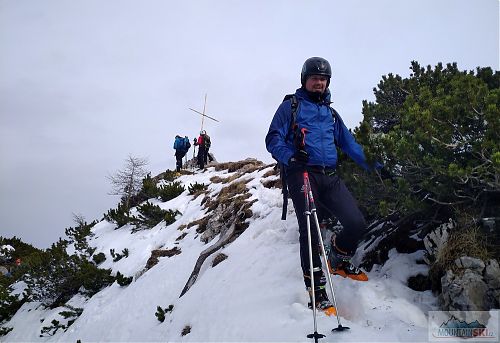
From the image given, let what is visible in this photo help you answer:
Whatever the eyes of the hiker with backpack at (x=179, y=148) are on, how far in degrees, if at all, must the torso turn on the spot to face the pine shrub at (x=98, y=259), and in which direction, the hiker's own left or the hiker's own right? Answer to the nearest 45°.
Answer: approximately 180°

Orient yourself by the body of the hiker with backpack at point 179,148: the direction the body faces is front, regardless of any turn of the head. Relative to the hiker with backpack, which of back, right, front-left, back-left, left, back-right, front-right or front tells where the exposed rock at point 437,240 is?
back

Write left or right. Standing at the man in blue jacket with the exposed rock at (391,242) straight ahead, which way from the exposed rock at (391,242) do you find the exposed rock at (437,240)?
right

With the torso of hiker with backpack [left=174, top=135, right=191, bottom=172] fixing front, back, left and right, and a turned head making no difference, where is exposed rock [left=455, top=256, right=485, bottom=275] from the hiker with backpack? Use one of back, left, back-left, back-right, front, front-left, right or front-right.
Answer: back

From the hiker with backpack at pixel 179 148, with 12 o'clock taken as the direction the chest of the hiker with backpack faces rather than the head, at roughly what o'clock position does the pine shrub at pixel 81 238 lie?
The pine shrub is roughly at 7 o'clock from the hiker with backpack.

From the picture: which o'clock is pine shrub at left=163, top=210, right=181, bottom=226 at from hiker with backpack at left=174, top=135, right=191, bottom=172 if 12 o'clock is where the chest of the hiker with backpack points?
The pine shrub is roughly at 6 o'clock from the hiker with backpack.

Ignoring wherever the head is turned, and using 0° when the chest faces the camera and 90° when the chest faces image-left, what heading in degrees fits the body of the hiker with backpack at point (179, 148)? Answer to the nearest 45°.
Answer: approximately 180°

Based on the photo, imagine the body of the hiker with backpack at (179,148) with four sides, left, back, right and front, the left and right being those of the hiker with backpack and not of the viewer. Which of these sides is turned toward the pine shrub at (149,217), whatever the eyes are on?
back

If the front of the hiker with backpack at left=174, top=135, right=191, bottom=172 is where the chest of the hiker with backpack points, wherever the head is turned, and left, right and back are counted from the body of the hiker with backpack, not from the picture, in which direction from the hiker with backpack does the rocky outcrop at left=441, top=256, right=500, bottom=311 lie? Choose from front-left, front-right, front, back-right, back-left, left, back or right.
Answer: back

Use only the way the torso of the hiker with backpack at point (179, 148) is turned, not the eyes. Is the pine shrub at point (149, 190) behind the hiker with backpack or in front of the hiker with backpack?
behind

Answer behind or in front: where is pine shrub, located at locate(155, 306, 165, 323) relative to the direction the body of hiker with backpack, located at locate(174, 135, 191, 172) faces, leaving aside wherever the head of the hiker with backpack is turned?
behind

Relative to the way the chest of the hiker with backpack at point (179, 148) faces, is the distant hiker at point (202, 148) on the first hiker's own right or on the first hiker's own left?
on the first hiker's own right

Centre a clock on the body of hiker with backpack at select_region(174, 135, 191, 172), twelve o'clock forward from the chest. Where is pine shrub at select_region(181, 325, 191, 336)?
The pine shrub is roughly at 6 o'clock from the hiker with backpack.

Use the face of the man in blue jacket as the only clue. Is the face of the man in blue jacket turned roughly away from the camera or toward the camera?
toward the camera
